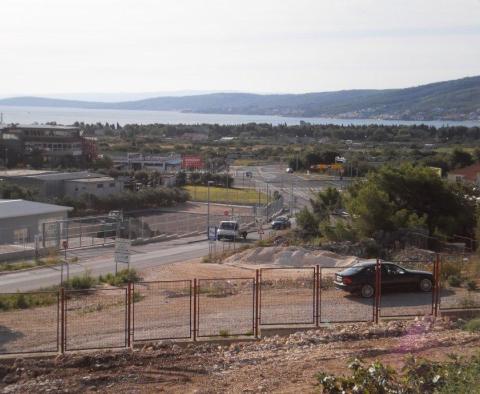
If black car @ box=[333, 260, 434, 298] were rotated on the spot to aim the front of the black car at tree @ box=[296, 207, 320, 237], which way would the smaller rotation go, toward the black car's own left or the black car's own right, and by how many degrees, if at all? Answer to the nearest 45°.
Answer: approximately 45° to the black car's own left

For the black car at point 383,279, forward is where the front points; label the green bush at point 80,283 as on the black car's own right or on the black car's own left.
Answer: on the black car's own left

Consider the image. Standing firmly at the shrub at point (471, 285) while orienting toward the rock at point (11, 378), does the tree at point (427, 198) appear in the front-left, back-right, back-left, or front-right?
back-right
